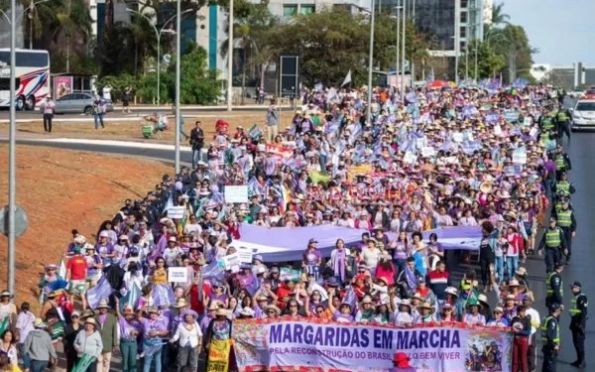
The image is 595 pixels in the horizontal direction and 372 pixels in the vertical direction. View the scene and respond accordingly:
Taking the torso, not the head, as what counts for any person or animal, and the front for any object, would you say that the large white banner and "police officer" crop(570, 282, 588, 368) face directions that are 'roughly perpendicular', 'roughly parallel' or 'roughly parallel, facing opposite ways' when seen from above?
roughly perpendicular

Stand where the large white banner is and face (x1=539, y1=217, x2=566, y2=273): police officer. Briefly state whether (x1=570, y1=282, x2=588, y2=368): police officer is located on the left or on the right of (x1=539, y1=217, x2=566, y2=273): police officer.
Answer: right

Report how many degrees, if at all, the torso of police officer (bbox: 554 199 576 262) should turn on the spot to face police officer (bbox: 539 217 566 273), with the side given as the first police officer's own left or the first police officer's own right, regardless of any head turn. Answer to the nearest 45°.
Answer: approximately 45° to the first police officer's own left

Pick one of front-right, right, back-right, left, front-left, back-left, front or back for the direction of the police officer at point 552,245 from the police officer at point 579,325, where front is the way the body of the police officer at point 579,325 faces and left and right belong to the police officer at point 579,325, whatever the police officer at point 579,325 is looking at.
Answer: right

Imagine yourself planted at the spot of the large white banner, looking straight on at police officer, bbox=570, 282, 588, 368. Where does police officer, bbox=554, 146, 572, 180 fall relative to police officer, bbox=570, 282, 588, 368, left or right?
left

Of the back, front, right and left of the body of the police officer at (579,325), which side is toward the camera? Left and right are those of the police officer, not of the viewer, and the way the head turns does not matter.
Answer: left

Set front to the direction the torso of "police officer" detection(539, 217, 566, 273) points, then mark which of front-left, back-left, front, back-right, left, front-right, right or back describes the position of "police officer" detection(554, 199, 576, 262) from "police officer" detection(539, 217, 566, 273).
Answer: back

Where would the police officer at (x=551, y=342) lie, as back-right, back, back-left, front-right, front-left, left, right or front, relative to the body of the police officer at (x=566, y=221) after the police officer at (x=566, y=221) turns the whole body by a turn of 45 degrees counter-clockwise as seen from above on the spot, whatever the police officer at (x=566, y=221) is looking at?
front

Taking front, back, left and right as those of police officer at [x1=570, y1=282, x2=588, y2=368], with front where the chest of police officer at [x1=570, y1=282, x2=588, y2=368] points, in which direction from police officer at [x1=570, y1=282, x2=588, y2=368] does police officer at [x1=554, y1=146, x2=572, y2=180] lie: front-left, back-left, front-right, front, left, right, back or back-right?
right

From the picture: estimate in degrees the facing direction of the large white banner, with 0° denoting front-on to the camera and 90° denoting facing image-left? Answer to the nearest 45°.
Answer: approximately 0°

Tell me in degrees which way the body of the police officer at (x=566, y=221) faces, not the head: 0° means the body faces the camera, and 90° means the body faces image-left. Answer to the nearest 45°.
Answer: approximately 45°
